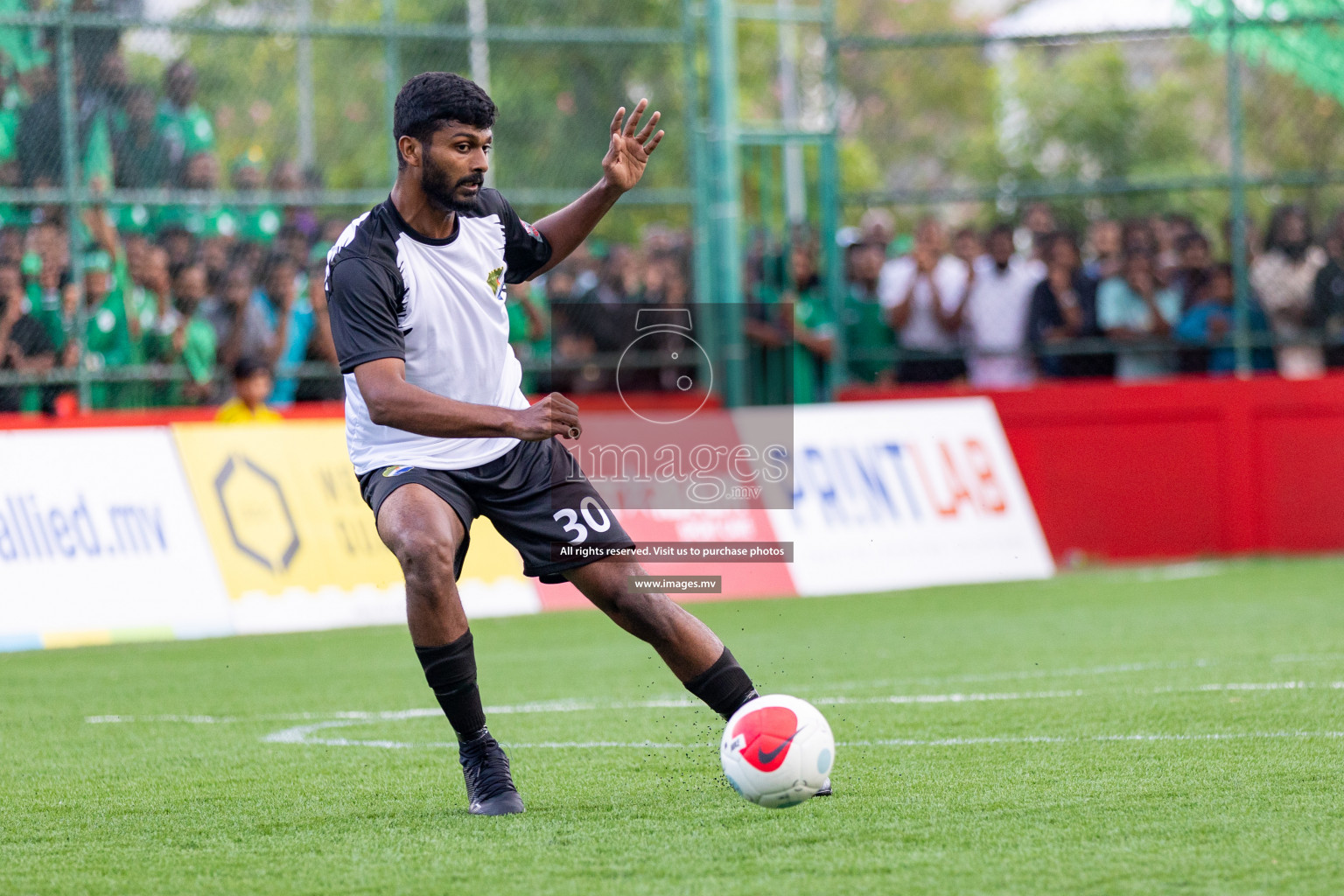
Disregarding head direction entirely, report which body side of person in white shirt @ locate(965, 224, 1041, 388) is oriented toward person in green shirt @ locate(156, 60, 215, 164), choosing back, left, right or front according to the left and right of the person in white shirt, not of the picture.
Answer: right

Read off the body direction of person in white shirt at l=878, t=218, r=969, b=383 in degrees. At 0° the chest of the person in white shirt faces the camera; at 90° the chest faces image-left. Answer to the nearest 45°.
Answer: approximately 0°

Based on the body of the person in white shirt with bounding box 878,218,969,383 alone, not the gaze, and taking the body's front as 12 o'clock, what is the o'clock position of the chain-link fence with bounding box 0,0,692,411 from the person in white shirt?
The chain-link fence is roughly at 2 o'clock from the person in white shirt.

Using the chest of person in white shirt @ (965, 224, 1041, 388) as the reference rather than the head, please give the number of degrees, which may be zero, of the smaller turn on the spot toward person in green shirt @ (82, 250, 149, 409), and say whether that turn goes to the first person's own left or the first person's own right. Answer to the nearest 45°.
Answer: approximately 45° to the first person's own right

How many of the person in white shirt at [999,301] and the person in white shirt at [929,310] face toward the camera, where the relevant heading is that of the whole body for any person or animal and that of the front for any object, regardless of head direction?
2

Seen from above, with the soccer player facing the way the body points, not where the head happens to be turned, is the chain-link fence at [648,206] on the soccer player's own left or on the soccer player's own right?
on the soccer player's own left

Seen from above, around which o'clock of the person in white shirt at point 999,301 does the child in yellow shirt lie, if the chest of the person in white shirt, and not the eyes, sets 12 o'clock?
The child in yellow shirt is roughly at 2 o'clock from the person in white shirt.
